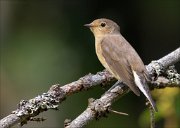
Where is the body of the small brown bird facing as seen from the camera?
to the viewer's left
